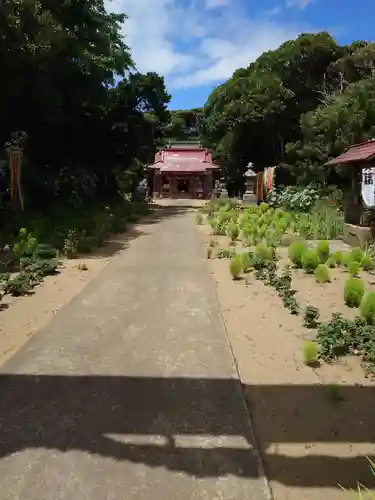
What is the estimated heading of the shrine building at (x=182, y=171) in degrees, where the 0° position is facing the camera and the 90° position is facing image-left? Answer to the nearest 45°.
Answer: approximately 0°

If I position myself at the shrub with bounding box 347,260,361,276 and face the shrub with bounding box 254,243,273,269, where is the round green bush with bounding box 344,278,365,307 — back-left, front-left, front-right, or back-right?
back-left

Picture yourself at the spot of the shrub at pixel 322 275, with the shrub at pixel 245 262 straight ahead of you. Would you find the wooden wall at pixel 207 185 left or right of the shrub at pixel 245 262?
right

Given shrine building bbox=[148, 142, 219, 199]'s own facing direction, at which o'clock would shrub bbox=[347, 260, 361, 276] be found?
The shrub is roughly at 12 o'clock from the shrine building.

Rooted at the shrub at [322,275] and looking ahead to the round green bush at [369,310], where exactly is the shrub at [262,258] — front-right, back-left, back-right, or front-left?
back-right

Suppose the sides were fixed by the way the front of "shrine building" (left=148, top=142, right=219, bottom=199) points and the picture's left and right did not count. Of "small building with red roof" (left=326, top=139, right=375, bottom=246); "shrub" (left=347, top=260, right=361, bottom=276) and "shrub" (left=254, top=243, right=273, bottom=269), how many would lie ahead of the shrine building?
3

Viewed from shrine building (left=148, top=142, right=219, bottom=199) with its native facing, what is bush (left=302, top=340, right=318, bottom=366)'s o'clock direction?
The bush is roughly at 12 o'clock from the shrine building.

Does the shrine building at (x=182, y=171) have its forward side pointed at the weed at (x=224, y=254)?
yes

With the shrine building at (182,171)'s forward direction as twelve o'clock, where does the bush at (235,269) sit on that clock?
The bush is roughly at 12 o'clock from the shrine building.
